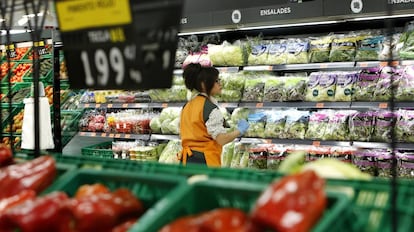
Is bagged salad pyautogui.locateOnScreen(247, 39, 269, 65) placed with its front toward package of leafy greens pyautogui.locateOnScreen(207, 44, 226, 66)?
no

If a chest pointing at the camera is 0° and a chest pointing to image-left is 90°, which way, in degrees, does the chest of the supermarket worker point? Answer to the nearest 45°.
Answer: approximately 225°

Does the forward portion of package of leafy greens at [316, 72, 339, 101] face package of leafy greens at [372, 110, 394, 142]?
no

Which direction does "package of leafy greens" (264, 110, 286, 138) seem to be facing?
toward the camera

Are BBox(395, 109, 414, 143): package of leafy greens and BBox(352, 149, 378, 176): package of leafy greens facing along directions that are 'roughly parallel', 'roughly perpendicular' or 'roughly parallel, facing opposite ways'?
roughly parallel

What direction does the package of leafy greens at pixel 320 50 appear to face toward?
toward the camera

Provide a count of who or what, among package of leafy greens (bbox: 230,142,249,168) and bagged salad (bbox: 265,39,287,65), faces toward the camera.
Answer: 2

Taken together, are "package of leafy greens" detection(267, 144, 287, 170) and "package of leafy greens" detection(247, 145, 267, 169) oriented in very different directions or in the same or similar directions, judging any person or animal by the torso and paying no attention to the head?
same or similar directions

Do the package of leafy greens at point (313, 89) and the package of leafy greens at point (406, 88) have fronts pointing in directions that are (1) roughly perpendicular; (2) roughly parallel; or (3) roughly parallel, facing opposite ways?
roughly parallel

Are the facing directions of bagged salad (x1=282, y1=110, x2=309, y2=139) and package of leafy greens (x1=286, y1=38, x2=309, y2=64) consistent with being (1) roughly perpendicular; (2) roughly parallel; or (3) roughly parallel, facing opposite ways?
roughly parallel

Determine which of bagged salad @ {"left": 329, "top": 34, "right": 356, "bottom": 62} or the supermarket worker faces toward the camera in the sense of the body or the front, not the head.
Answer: the bagged salad

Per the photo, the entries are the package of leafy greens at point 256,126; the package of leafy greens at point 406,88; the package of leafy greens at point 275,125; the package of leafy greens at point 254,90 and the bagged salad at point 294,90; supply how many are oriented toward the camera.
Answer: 5

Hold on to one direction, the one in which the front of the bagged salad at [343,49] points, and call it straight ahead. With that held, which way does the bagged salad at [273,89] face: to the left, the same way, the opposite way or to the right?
the same way

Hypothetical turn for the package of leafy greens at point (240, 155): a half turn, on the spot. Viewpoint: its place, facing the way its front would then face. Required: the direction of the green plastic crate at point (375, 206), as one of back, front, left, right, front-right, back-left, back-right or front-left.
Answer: back

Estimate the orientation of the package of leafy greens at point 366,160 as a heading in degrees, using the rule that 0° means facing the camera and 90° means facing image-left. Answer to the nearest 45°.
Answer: approximately 0°

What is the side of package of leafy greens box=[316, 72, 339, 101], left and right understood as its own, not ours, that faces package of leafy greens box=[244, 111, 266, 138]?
right
